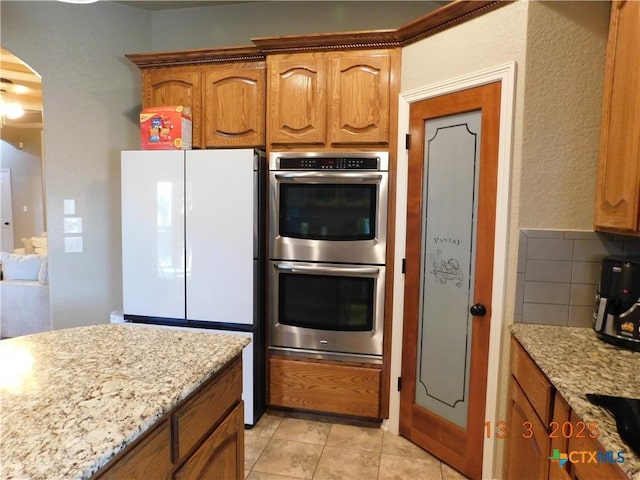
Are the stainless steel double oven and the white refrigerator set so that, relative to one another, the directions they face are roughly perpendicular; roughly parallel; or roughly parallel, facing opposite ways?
roughly parallel

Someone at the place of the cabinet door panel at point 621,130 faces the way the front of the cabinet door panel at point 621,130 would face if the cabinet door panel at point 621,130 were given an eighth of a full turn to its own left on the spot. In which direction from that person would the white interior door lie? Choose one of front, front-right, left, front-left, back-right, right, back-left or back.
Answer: right

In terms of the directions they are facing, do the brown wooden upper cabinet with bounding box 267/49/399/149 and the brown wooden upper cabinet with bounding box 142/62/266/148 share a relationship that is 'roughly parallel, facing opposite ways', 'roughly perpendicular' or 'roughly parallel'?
roughly parallel

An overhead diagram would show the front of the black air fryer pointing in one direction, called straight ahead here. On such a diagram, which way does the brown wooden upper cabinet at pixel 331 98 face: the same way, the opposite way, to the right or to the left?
to the left

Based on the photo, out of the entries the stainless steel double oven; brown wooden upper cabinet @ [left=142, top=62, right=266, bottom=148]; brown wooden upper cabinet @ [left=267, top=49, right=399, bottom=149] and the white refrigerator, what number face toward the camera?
4

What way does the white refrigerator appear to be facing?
toward the camera

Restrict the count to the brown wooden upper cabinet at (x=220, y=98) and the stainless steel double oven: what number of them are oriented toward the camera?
2

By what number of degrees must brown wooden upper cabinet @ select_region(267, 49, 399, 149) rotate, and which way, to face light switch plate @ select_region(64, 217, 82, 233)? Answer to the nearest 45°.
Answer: approximately 90° to its right

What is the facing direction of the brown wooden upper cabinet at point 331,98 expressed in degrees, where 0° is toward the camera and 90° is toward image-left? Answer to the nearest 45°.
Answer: approximately 0°

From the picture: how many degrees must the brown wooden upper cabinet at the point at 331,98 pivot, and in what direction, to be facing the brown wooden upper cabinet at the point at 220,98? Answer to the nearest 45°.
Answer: approximately 90° to its right

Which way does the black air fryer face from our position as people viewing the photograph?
facing the viewer and to the left of the viewer

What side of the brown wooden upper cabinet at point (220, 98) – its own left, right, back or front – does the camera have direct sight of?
front

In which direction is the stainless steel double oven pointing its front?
toward the camera

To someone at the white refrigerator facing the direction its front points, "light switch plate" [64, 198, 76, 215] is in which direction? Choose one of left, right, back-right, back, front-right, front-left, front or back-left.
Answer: back-right

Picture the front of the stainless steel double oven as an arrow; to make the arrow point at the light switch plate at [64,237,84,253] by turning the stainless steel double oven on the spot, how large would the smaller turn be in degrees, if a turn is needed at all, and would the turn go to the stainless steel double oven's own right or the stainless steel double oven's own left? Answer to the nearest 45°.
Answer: approximately 90° to the stainless steel double oven's own right

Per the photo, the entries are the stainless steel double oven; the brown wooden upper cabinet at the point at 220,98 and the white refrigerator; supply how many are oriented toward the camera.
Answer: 3
